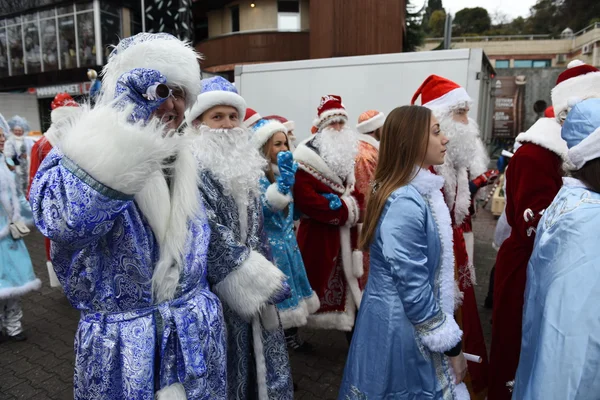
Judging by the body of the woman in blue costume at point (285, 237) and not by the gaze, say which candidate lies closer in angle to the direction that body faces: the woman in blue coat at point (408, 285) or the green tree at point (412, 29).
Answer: the woman in blue coat

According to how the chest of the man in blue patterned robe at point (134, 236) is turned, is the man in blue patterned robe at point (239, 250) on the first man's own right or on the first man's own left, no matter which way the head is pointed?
on the first man's own left

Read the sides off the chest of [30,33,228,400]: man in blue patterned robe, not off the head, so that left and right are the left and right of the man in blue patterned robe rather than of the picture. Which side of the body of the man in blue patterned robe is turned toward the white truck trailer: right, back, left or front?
left

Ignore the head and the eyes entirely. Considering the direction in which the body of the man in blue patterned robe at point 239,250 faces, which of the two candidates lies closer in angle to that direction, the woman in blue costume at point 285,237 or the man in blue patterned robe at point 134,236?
the man in blue patterned robe

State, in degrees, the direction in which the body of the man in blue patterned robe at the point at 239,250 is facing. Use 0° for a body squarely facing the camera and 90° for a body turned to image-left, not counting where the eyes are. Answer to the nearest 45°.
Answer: approximately 315°

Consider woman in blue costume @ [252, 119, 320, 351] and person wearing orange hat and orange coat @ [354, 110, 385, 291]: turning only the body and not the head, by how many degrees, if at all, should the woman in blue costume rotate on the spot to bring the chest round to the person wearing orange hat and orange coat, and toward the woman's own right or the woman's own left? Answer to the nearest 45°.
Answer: approximately 90° to the woman's own left
